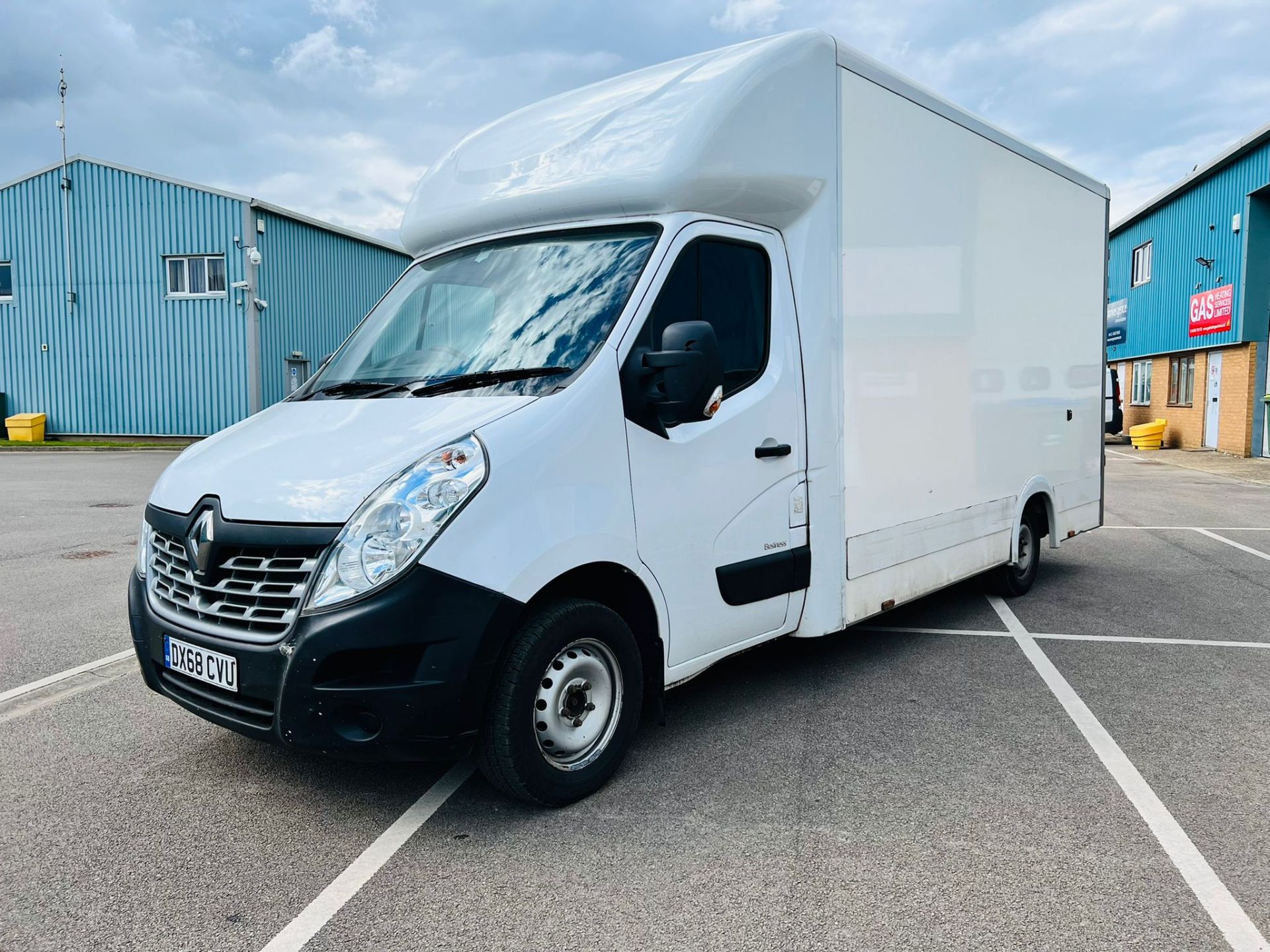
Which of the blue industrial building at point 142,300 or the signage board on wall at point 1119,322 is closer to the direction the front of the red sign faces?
the blue industrial building

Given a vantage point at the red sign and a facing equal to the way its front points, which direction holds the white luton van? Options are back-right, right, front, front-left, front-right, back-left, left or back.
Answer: front-left

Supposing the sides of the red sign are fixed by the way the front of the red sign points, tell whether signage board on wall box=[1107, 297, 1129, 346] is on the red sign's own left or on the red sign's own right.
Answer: on the red sign's own right

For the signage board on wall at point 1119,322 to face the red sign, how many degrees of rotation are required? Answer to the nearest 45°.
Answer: approximately 45° to its left

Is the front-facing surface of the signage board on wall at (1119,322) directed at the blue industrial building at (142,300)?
yes

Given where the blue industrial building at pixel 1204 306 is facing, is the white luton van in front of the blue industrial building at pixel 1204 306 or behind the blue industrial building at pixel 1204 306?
in front

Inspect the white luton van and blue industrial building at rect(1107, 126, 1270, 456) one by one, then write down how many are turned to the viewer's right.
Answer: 0

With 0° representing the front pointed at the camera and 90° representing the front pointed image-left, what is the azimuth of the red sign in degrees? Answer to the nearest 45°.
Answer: approximately 45°

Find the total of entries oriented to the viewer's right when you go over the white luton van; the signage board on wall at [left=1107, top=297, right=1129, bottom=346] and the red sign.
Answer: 0

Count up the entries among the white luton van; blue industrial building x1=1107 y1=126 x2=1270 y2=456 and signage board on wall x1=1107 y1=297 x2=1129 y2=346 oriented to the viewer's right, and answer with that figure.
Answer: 0

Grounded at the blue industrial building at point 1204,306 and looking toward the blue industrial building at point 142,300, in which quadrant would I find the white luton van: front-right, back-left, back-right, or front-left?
front-left

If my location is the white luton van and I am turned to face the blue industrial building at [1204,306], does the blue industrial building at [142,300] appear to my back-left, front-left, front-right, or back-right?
front-left

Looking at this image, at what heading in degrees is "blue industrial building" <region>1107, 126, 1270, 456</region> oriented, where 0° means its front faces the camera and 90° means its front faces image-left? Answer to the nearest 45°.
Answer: approximately 45°

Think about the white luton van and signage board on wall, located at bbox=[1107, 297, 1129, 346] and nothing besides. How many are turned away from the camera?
0

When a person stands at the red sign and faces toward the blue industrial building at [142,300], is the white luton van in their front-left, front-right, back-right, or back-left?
front-left

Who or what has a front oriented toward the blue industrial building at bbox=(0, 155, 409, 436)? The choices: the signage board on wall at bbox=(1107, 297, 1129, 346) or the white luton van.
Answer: the signage board on wall

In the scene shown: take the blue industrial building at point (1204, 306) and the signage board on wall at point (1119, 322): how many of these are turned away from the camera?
0

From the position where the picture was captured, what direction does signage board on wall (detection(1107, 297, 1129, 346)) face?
facing the viewer and to the left of the viewer

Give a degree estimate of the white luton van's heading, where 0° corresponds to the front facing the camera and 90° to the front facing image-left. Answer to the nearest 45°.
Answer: approximately 45°

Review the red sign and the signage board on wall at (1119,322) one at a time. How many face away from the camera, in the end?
0
